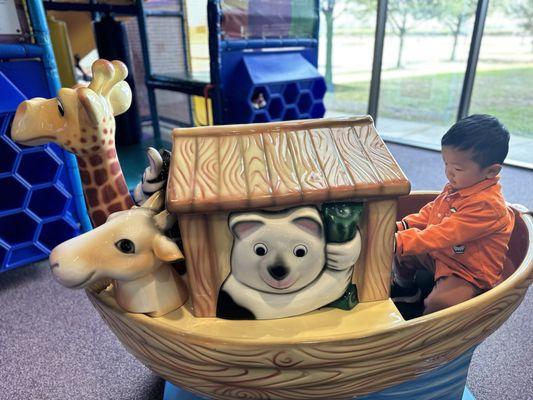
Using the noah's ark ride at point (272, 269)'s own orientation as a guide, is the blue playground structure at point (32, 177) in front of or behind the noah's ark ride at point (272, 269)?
in front

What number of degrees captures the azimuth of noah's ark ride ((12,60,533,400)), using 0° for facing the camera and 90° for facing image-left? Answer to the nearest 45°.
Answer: approximately 90°

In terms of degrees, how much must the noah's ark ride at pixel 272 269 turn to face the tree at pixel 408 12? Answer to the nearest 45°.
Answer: approximately 90° to its right

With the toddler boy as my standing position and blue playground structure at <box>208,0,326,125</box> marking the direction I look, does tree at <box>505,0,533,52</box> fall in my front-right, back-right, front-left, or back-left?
front-right

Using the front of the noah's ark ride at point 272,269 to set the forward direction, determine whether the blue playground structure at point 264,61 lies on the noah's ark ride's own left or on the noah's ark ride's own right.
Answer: on the noah's ark ride's own right

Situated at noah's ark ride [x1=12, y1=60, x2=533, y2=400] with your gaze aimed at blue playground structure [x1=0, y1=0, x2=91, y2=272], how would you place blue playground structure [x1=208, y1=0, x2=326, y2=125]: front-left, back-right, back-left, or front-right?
front-right

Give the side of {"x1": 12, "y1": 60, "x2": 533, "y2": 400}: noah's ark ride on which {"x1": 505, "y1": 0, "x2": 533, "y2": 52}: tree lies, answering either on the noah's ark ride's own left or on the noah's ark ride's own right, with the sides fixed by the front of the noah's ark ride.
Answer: on the noah's ark ride's own right
